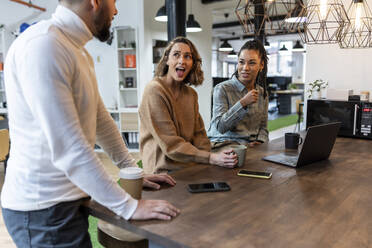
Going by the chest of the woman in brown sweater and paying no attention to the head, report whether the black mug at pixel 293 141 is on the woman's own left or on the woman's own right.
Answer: on the woman's own left

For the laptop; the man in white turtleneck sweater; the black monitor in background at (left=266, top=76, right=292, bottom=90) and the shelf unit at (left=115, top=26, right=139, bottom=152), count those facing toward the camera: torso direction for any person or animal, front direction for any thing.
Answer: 2

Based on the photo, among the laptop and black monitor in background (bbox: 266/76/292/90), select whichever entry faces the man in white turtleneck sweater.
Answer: the black monitor in background

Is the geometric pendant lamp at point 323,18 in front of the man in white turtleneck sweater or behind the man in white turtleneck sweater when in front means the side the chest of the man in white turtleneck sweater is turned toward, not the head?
in front

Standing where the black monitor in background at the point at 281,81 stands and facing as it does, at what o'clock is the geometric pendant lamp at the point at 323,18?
The geometric pendant lamp is roughly at 12 o'clock from the black monitor in background.

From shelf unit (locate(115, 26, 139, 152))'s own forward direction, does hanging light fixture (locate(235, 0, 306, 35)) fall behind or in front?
in front

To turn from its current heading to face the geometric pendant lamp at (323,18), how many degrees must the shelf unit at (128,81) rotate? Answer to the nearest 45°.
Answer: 0° — it already faces it

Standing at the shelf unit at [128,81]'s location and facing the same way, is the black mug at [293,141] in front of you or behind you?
in front

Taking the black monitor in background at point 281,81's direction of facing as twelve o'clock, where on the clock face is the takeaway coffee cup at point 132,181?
The takeaway coffee cup is roughly at 12 o'clock from the black monitor in background.

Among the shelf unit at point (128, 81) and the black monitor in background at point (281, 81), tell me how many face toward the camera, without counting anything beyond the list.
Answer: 2

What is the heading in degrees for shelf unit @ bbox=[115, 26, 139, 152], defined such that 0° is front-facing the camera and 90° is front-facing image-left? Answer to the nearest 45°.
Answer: approximately 0°
